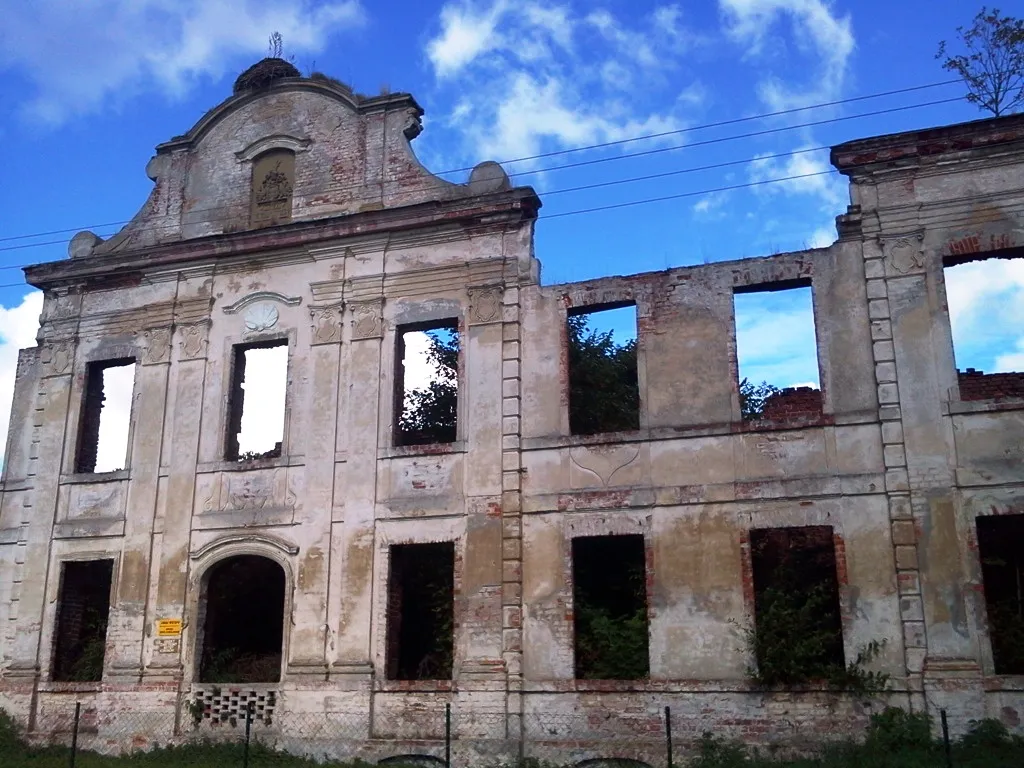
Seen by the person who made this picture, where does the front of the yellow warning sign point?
facing the viewer

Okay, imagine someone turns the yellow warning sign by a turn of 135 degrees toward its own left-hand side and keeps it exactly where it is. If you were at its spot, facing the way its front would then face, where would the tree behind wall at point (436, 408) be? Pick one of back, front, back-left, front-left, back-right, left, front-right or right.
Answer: front

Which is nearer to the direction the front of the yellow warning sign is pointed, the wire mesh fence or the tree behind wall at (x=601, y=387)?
the wire mesh fence
